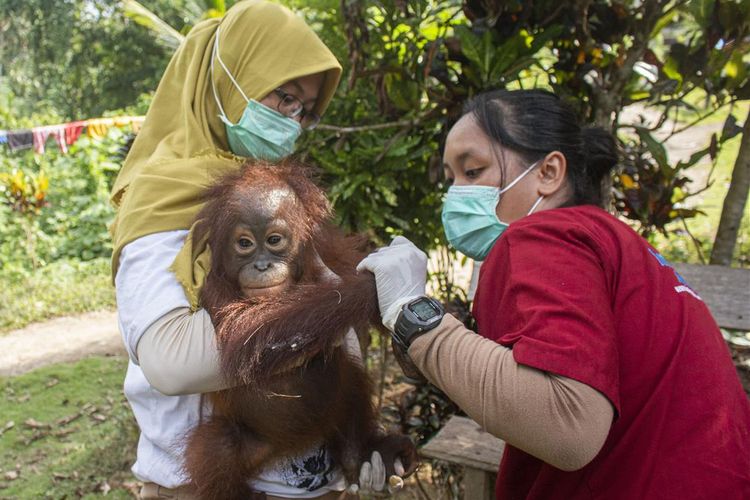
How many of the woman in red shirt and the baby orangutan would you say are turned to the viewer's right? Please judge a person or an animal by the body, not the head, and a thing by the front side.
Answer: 0

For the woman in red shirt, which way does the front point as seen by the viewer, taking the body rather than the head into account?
to the viewer's left

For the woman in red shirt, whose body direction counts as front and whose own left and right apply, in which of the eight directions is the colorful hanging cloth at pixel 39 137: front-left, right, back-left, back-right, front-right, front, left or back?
front-right

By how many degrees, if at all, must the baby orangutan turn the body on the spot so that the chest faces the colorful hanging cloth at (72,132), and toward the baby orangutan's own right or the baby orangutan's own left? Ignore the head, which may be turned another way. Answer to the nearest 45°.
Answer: approximately 180°

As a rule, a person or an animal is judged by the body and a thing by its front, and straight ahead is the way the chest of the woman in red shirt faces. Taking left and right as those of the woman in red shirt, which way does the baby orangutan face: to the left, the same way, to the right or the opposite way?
to the left

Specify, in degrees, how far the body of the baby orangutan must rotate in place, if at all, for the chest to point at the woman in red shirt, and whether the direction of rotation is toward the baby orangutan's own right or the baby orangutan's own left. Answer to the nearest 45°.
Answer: approximately 45° to the baby orangutan's own left

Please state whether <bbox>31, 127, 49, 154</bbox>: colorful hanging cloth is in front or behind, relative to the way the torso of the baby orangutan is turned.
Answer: behind

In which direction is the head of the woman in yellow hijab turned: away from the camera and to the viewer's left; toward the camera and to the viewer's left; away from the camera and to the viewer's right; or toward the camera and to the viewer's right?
toward the camera and to the viewer's right

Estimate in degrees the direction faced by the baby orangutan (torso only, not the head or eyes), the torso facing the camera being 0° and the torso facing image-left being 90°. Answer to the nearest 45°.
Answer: approximately 0°

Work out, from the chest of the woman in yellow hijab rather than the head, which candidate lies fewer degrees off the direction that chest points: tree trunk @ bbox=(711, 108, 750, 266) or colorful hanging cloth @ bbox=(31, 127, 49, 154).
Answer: the tree trunk
